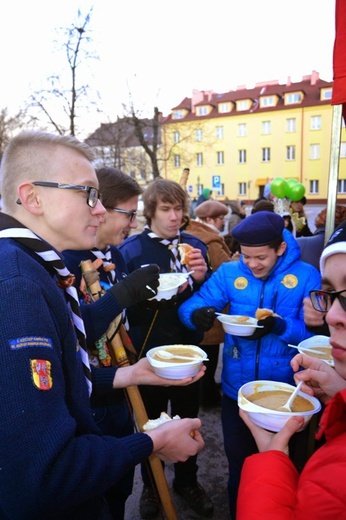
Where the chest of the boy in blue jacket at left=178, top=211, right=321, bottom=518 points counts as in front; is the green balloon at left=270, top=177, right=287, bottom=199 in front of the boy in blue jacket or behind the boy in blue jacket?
behind

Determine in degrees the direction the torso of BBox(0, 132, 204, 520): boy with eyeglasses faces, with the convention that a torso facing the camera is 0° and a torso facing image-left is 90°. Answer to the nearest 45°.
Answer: approximately 270°

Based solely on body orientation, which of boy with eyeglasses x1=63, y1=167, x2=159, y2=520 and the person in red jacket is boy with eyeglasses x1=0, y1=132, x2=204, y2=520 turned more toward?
the person in red jacket

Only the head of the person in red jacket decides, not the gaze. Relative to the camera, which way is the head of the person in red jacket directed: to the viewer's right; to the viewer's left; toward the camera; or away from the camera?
to the viewer's left

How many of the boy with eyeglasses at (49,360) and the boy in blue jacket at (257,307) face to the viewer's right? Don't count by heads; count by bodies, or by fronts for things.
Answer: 1

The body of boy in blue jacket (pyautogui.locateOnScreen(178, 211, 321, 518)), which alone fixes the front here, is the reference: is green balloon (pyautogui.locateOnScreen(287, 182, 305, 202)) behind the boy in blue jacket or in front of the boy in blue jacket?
behind

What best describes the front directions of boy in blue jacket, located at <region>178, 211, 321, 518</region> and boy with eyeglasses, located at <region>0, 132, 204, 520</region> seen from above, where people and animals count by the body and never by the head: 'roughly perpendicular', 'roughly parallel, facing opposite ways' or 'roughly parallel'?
roughly perpendicular

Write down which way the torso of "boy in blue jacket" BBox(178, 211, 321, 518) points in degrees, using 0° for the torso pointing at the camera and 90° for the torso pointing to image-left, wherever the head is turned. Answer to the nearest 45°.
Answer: approximately 0°

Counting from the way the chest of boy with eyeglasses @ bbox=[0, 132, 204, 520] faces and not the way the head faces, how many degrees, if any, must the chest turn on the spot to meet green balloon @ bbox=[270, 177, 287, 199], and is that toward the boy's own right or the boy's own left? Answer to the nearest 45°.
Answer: approximately 45° to the boy's own left

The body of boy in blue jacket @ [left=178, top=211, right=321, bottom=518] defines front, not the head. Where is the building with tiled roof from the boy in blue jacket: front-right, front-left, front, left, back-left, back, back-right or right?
back

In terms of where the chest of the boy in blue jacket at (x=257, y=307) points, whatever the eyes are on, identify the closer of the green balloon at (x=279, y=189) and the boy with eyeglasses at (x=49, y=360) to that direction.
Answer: the boy with eyeglasses

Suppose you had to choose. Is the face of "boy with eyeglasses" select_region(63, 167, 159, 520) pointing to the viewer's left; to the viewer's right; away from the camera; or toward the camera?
to the viewer's right

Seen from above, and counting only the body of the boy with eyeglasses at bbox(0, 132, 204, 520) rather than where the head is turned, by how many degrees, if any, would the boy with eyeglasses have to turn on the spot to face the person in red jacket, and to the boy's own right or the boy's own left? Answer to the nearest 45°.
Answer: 0° — they already face them
